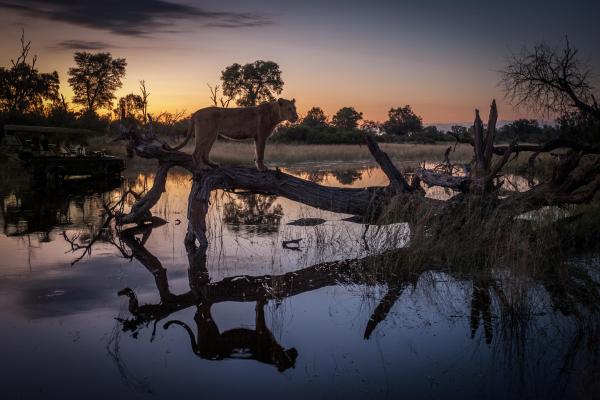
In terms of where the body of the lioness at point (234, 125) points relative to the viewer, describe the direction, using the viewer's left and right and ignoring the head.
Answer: facing to the right of the viewer
